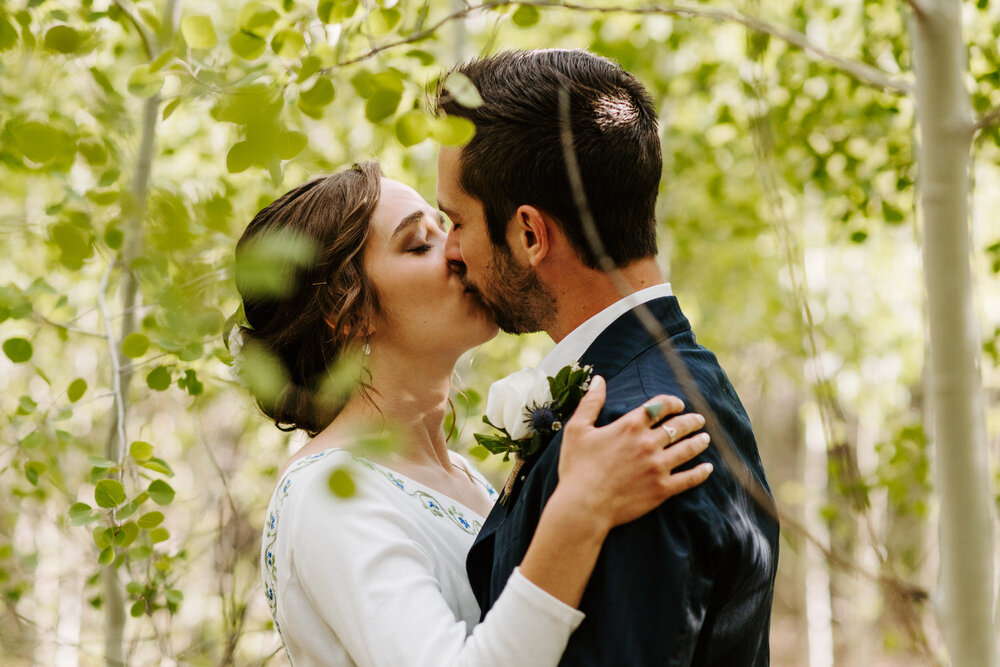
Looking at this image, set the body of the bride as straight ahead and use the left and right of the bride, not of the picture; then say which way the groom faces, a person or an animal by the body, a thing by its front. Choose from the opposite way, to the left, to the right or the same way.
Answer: the opposite way

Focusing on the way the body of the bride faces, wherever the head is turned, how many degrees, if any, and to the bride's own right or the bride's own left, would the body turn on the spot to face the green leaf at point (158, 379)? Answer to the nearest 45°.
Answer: approximately 135° to the bride's own left

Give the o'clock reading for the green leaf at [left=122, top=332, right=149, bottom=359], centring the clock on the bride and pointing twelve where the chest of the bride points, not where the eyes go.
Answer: The green leaf is roughly at 7 o'clock from the bride.

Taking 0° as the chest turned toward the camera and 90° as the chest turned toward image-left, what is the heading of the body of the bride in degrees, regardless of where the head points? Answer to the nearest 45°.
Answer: approximately 270°

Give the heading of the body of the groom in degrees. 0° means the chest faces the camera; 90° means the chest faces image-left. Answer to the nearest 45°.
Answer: approximately 90°

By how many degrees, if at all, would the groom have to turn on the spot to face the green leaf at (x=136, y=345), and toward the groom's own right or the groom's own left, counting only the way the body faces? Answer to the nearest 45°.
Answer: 0° — they already face it

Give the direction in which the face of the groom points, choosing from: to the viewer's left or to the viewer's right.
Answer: to the viewer's left

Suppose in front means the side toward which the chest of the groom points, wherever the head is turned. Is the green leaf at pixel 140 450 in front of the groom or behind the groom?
in front
